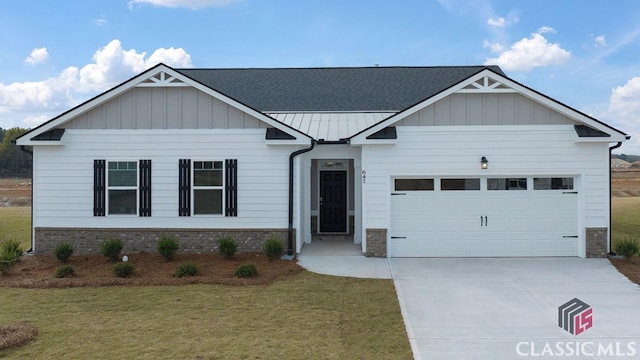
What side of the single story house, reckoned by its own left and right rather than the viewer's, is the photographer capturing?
front

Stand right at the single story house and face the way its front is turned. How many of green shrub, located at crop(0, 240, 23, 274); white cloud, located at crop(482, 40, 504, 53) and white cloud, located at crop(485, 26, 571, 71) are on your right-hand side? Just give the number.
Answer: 1

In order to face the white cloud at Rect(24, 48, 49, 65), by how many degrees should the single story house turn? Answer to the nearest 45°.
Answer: approximately 135° to its right

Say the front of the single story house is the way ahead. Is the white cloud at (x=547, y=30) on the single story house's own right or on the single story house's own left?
on the single story house's own left

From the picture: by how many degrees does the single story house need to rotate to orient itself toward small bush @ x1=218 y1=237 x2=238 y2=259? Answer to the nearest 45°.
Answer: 0° — it already faces it

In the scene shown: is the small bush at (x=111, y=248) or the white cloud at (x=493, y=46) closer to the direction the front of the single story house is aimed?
the small bush

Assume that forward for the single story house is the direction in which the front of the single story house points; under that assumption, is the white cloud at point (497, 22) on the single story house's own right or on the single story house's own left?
on the single story house's own left

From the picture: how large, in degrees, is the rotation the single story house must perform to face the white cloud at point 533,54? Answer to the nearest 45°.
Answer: approximately 135° to its left

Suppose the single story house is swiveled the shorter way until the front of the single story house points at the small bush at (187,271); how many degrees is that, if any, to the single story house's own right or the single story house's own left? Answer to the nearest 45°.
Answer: approximately 45° to the single story house's own right

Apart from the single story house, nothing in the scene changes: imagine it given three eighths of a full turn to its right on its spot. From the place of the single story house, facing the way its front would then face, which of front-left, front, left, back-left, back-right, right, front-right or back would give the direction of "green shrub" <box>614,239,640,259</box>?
back-right

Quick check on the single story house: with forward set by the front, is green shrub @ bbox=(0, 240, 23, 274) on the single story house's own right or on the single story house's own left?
on the single story house's own right
